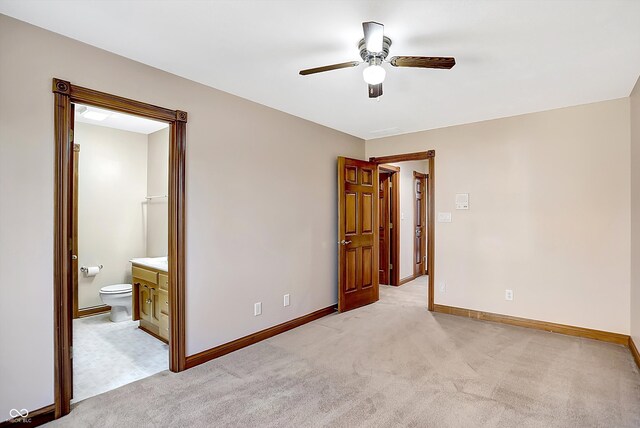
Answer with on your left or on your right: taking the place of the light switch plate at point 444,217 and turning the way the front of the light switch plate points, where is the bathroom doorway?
on your right

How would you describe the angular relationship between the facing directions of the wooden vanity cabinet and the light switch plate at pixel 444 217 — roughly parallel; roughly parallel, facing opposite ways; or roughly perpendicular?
roughly parallel

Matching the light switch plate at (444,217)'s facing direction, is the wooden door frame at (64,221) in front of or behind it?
in front

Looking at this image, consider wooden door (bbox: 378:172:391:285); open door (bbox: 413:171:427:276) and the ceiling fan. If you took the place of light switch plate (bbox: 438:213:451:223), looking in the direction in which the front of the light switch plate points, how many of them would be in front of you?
1

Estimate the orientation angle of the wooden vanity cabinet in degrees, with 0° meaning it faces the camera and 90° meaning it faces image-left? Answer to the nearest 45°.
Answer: approximately 45°

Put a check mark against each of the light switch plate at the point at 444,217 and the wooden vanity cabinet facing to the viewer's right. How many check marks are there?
0

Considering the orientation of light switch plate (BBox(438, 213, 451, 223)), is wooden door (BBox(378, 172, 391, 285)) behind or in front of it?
behind

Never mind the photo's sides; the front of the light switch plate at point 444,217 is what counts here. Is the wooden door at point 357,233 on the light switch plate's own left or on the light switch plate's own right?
on the light switch plate's own right

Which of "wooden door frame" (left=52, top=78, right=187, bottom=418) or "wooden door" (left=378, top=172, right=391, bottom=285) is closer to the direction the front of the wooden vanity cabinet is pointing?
the wooden door frame

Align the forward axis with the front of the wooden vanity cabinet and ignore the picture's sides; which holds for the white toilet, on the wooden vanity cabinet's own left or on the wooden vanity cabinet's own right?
on the wooden vanity cabinet's own right

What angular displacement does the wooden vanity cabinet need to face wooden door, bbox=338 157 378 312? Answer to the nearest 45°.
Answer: approximately 135° to its left

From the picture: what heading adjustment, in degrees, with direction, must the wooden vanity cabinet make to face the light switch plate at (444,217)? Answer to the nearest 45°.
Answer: approximately 135° to its left

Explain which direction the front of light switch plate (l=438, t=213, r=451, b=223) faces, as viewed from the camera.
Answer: facing the viewer

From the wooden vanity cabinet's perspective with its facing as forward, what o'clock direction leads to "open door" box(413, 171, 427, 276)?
The open door is roughly at 7 o'clock from the wooden vanity cabinet.

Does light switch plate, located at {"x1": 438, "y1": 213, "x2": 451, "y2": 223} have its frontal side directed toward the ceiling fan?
yes

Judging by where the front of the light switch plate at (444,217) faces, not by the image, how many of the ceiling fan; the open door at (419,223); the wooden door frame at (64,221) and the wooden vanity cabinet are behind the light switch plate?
1
